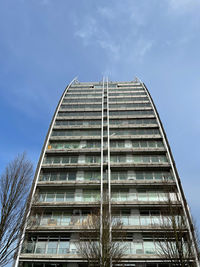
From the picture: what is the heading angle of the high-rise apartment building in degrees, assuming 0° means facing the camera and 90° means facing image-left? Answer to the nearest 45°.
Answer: approximately 0°

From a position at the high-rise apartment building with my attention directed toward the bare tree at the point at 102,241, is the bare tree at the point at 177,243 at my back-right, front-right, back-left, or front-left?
front-left

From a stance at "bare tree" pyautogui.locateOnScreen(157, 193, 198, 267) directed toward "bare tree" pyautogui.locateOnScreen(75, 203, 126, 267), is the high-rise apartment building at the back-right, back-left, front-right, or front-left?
front-right
